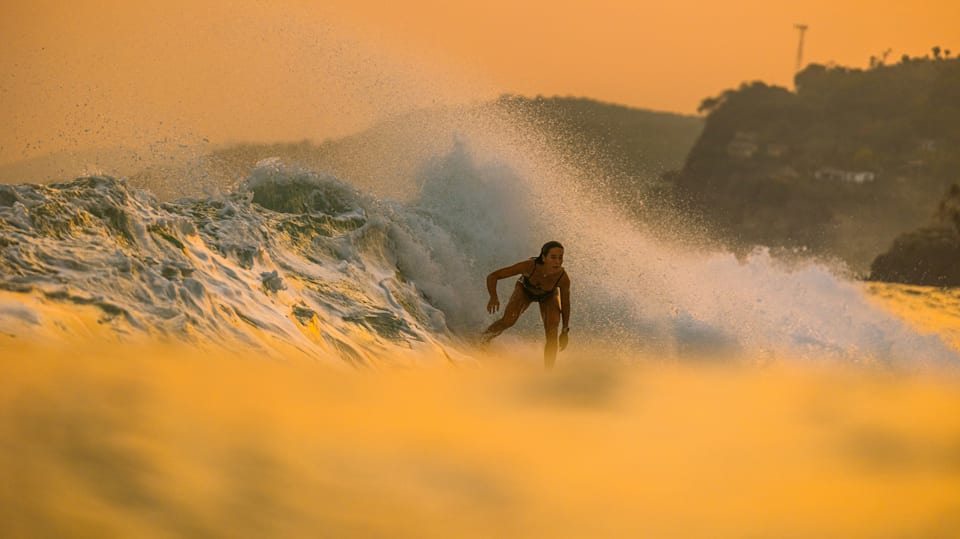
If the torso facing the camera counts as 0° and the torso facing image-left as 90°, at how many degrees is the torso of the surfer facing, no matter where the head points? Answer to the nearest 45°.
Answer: approximately 315°
